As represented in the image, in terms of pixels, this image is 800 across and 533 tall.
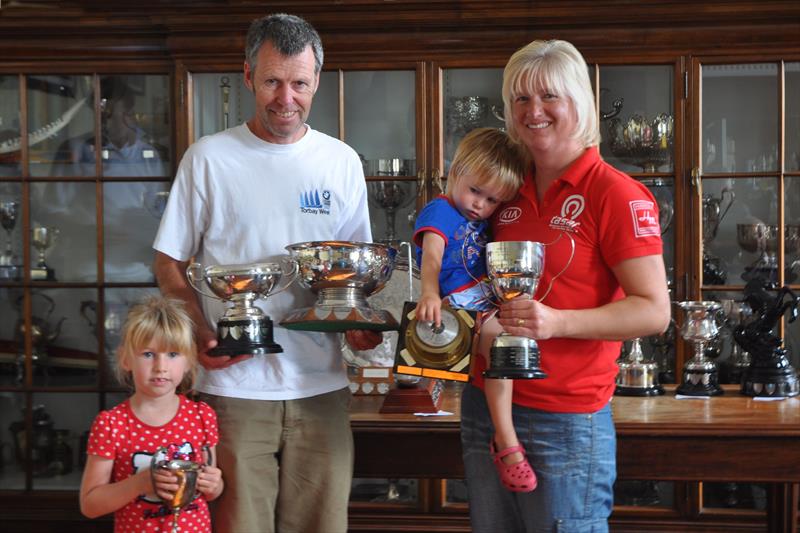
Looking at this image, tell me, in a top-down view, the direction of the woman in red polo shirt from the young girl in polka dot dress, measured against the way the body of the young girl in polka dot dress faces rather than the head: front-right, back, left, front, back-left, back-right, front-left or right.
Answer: front-left

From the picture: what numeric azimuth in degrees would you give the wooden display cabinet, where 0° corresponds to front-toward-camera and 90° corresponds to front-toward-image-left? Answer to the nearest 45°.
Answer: approximately 0°

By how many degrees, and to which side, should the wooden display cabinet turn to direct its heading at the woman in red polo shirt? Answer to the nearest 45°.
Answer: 0° — it already faces them

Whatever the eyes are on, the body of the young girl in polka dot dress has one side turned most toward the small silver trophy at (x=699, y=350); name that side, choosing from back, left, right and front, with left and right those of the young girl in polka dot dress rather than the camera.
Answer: left

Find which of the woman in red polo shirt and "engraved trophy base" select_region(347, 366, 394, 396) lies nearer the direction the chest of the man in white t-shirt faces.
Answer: the woman in red polo shirt

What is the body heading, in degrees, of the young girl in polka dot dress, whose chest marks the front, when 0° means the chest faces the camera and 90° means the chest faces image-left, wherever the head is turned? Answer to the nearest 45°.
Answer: approximately 0°

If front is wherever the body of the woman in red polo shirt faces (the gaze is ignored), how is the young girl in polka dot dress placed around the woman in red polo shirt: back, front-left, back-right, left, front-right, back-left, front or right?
front-right
